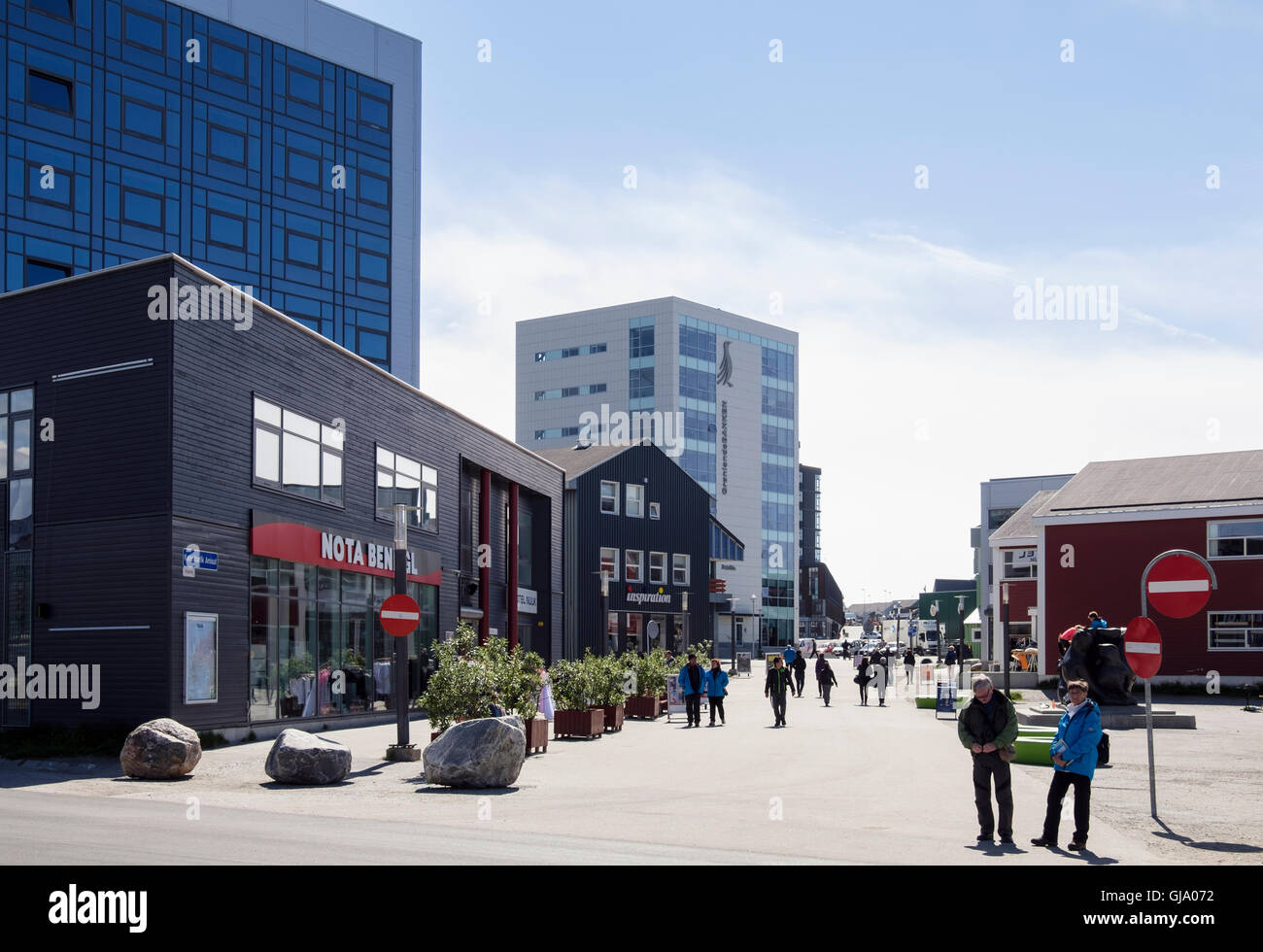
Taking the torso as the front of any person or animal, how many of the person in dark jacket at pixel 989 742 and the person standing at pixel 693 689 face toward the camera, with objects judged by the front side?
2

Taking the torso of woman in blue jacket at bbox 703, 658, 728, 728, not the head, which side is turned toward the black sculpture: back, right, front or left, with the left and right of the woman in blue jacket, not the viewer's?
left

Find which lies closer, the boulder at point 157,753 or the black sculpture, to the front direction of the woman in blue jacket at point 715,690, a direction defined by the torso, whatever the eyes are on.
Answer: the boulder

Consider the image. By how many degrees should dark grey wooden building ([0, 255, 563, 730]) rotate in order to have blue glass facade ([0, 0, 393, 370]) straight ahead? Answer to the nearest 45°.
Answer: approximately 135° to its left

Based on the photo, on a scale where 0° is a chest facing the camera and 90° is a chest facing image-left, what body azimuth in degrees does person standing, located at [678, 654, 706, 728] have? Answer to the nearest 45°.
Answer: approximately 0°

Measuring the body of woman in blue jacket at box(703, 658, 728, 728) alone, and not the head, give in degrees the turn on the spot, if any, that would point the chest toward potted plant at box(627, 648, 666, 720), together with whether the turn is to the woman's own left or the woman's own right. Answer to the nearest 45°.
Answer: approximately 135° to the woman's own right

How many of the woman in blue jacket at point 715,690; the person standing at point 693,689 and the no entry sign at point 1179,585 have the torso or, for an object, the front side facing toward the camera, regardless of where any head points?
3
